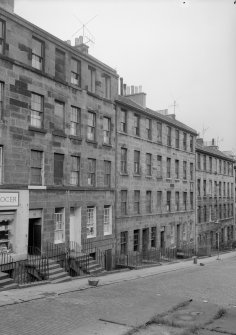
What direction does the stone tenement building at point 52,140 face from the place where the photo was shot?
facing the viewer and to the right of the viewer

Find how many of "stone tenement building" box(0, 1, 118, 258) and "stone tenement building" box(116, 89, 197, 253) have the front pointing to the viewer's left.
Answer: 0

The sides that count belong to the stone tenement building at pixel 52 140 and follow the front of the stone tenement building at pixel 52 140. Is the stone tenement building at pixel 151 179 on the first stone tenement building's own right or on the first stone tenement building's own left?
on the first stone tenement building's own left

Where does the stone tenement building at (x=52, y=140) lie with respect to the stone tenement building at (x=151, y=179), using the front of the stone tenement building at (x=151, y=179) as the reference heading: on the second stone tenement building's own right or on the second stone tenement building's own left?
on the second stone tenement building's own right
